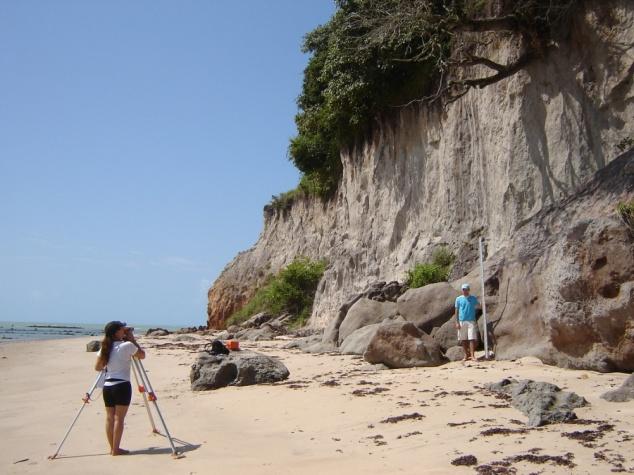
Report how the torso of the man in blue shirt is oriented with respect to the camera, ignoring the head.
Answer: toward the camera

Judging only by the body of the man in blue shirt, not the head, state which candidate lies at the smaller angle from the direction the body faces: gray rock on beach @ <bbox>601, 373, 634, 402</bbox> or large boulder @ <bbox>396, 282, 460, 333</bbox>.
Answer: the gray rock on beach

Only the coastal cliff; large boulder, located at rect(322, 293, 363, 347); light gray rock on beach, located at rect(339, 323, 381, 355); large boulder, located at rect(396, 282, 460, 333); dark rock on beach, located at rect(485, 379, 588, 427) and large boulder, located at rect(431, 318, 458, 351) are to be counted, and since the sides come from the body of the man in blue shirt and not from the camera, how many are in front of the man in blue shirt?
1

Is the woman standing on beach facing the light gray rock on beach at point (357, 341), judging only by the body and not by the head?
yes

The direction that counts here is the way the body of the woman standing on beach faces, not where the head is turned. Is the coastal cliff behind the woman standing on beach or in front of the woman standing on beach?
in front

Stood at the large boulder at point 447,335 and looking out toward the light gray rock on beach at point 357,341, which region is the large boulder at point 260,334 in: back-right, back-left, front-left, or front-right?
front-right

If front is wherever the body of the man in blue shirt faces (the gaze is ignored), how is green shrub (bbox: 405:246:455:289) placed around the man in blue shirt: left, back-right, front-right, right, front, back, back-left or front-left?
back

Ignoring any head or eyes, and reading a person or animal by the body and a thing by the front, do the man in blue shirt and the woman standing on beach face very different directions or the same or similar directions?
very different directions

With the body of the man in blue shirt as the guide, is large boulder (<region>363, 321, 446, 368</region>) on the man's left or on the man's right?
on the man's right

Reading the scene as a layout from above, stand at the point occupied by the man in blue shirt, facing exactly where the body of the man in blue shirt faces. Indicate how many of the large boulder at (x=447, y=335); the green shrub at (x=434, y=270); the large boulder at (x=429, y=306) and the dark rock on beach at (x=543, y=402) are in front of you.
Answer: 1

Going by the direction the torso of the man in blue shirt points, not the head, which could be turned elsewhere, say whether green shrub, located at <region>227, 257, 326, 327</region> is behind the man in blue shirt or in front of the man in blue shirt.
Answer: behind

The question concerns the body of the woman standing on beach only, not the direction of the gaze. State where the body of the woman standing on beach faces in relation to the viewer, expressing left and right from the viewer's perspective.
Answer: facing away from the viewer and to the right of the viewer

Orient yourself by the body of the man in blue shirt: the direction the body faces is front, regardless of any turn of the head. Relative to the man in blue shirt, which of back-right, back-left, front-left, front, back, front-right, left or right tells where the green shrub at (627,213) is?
front-left

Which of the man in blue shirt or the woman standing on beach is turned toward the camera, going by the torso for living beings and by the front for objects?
the man in blue shirt

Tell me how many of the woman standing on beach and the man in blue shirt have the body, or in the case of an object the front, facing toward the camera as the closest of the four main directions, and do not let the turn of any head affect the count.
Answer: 1

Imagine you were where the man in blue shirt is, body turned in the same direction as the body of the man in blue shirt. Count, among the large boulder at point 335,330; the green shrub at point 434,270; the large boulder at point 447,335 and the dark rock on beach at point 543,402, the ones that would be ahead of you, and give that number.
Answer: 1

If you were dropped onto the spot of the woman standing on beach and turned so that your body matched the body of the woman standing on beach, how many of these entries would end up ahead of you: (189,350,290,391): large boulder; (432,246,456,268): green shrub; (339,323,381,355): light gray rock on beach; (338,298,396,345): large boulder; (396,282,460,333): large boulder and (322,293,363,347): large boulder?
6

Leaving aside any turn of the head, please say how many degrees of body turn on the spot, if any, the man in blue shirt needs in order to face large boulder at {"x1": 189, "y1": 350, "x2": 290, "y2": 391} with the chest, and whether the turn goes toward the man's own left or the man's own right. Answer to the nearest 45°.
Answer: approximately 45° to the man's own right

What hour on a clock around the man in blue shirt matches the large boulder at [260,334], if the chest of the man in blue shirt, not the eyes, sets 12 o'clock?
The large boulder is roughly at 5 o'clock from the man in blue shirt.
